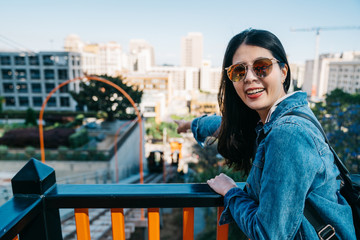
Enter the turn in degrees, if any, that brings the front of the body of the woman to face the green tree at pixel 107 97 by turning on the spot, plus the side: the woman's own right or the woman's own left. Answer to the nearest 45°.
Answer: approximately 45° to the woman's own right

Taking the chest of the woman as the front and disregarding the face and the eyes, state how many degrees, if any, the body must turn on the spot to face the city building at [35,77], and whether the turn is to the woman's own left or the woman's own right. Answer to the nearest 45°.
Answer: approximately 45° to the woman's own right

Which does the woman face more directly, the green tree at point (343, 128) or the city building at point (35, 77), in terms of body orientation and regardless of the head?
the city building

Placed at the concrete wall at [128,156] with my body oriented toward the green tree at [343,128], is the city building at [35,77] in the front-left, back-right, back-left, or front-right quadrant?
back-left

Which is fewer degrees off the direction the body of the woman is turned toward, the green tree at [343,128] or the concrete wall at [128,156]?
the concrete wall

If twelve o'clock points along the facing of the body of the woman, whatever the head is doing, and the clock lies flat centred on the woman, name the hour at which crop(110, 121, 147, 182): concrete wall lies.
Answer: The concrete wall is roughly at 2 o'clock from the woman.

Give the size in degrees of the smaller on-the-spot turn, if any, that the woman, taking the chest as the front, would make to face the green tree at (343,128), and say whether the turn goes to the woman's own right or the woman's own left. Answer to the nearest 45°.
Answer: approximately 90° to the woman's own right

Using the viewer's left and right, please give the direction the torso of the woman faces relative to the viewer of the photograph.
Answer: facing to the left of the viewer
